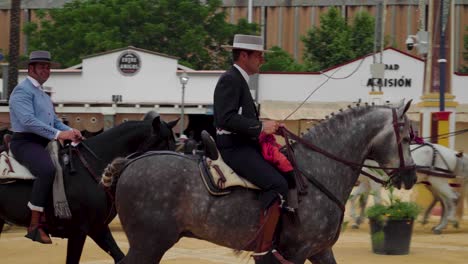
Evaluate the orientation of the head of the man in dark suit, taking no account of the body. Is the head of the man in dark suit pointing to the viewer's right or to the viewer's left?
to the viewer's right

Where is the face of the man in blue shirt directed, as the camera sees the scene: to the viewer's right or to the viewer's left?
to the viewer's right

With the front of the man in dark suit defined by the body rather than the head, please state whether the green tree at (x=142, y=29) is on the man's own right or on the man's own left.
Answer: on the man's own left

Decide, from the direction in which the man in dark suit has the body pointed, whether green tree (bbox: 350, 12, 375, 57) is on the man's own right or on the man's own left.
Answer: on the man's own left

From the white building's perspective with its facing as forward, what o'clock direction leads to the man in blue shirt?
The man in blue shirt is roughly at 12 o'clock from the white building.

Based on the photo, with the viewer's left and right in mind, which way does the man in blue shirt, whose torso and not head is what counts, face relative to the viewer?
facing the viewer and to the right of the viewer

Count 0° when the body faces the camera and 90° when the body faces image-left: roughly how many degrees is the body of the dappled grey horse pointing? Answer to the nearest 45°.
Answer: approximately 270°

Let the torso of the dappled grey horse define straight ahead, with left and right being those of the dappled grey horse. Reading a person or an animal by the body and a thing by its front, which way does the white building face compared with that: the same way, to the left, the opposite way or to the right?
to the right

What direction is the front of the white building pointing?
toward the camera

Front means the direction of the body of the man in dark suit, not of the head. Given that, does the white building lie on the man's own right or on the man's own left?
on the man's own left

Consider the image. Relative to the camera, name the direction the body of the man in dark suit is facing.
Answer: to the viewer's right

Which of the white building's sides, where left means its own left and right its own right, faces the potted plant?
front
